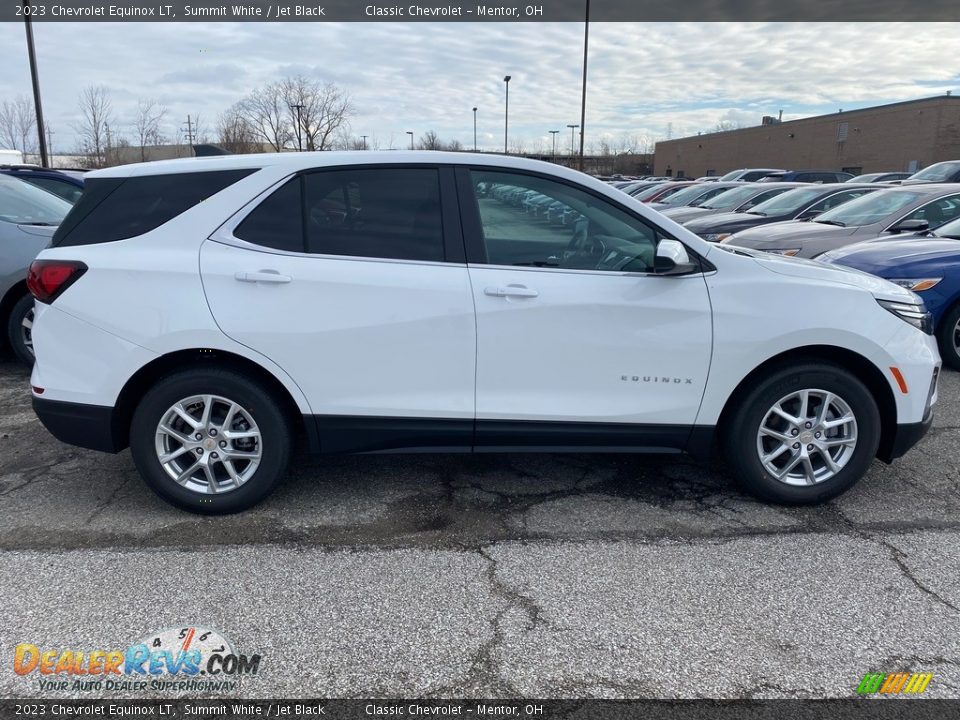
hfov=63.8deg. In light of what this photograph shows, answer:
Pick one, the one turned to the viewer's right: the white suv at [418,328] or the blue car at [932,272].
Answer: the white suv

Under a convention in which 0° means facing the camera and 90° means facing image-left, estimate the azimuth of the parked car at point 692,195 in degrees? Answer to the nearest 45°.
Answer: approximately 45°

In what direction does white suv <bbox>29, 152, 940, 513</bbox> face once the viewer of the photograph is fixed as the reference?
facing to the right of the viewer

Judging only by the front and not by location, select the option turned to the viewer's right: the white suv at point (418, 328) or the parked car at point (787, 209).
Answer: the white suv

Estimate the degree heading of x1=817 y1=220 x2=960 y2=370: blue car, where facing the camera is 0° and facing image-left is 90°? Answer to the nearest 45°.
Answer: approximately 45°

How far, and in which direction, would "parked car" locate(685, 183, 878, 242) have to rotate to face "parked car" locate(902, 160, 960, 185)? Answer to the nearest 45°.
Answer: approximately 135° to its right

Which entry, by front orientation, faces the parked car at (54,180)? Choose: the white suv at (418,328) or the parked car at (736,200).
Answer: the parked car at (736,200)

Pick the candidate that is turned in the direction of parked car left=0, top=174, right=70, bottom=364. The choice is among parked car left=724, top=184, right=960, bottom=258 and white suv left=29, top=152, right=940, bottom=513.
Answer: parked car left=724, top=184, right=960, bottom=258
